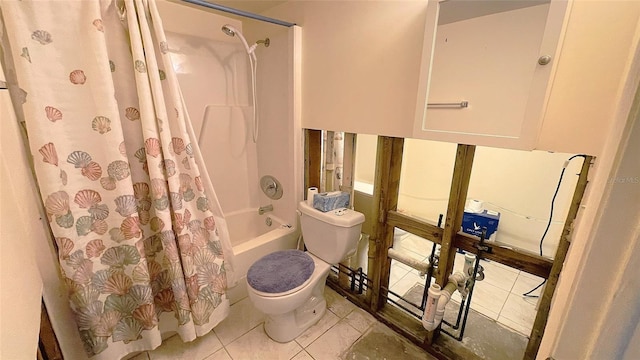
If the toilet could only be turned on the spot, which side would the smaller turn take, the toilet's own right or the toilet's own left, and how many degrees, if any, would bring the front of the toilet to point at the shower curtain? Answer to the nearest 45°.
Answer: approximately 45° to the toilet's own right

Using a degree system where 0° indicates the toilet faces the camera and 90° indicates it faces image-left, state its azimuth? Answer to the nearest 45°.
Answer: approximately 45°

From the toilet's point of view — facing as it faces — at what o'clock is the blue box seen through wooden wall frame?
The blue box seen through wooden wall frame is roughly at 7 o'clock from the toilet.

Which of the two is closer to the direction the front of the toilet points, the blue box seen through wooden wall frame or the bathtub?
the bathtub

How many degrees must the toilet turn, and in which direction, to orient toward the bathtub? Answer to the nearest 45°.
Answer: approximately 90° to its right
